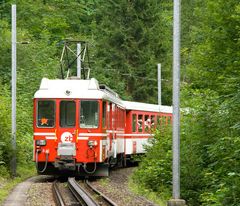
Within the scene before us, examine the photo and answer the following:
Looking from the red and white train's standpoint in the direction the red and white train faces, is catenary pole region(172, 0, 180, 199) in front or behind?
in front

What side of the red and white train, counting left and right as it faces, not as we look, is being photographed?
front
